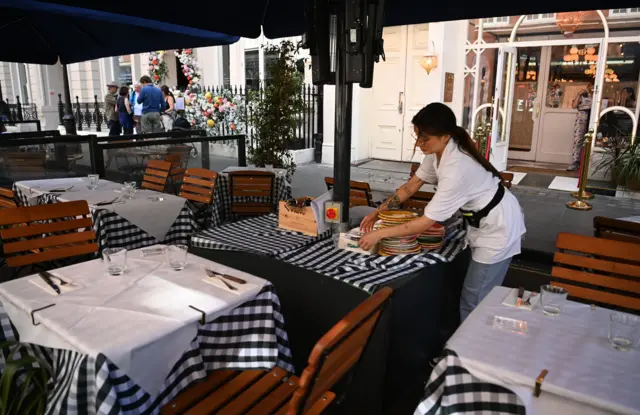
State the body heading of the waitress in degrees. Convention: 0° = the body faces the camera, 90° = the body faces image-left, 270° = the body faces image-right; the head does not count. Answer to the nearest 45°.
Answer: approximately 90°

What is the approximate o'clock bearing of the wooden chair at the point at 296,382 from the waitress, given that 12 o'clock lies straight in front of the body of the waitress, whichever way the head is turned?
The wooden chair is roughly at 10 o'clock from the waitress.

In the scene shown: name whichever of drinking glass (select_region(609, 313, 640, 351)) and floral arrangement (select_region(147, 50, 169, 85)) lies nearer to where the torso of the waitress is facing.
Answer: the floral arrangement

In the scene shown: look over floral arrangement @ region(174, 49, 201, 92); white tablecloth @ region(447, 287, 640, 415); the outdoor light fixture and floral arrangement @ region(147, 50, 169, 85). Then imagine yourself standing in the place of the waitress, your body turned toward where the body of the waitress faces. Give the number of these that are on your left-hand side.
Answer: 1

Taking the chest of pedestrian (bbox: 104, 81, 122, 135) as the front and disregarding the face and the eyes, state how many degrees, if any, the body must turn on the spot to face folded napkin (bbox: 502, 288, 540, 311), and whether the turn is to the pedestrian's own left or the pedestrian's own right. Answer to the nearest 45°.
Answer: approximately 90° to the pedestrian's own right

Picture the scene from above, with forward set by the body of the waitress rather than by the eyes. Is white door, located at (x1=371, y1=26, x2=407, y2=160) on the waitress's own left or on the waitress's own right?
on the waitress's own right

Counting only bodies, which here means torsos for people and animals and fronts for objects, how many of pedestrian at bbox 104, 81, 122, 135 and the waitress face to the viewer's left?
1

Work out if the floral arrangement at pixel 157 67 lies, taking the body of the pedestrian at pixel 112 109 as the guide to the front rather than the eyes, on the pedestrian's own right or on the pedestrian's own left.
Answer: on the pedestrian's own left
